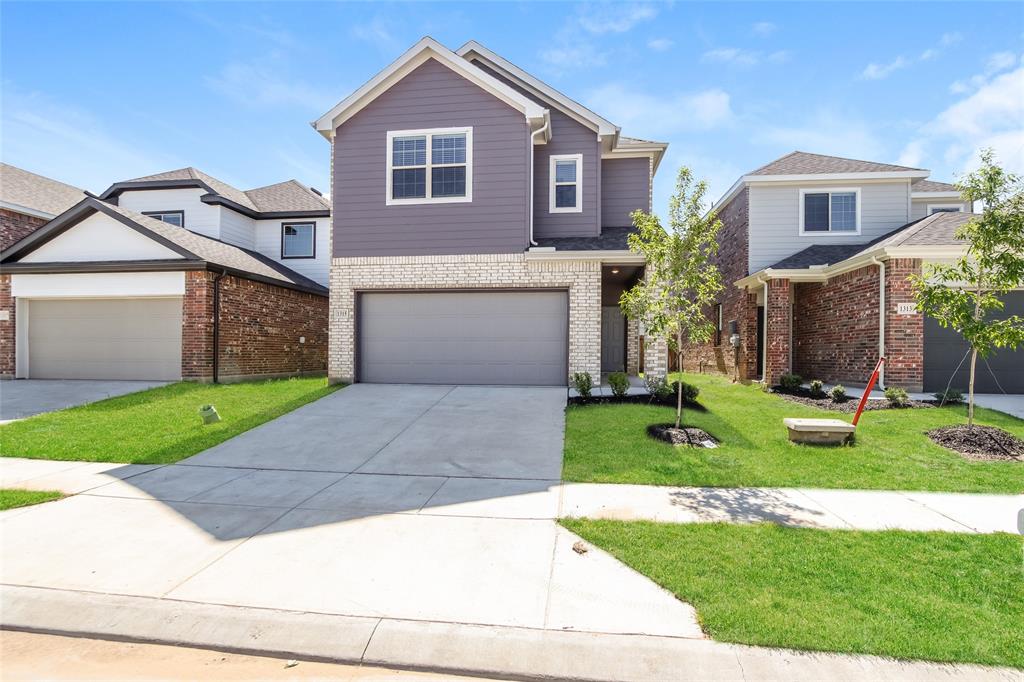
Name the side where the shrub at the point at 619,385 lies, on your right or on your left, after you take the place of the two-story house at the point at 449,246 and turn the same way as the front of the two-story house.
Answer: on your left

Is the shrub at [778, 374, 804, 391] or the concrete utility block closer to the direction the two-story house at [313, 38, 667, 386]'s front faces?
the concrete utility block

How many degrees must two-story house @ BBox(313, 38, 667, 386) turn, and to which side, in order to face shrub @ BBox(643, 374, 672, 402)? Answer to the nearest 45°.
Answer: approximately 45° to its left

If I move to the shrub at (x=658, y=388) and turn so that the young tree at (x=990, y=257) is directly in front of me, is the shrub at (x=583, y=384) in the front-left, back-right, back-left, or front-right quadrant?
back-right

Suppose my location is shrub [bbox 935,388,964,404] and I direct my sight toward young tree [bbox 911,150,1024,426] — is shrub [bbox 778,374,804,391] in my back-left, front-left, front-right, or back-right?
back-right

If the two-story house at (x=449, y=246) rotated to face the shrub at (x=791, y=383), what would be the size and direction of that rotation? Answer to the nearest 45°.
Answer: approximately 90° to its left

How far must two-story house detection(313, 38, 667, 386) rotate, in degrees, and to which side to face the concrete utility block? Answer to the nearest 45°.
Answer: approximately 45° to its left

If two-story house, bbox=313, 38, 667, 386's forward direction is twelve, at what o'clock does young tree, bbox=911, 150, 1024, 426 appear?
The young tree is roughly at 10 o'clock from the two-story house.

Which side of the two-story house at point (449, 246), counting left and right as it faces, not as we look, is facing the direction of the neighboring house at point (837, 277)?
left

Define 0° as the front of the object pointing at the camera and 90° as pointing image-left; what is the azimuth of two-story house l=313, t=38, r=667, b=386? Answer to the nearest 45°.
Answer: approximately 0°

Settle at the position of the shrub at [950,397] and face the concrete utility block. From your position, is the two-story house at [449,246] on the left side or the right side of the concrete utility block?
right

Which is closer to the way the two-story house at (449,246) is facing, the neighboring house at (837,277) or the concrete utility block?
the concrete utility block

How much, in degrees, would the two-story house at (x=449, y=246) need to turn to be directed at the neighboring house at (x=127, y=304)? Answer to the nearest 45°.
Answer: approximately 90° to its right

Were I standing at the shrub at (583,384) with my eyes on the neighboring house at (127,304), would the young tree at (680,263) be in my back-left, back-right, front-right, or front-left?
back-left
